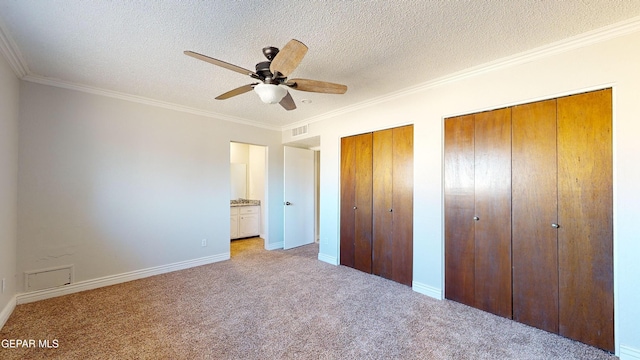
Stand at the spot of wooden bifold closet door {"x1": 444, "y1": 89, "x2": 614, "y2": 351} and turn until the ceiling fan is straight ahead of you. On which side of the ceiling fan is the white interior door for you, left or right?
right

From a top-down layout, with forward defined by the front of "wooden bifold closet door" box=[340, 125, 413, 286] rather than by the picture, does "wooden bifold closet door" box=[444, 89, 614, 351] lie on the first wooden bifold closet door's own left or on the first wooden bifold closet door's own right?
on the first wooden bifold closet door's own left

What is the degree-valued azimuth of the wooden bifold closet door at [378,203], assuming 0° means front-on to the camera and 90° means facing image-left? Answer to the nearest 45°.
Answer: approximately 45°

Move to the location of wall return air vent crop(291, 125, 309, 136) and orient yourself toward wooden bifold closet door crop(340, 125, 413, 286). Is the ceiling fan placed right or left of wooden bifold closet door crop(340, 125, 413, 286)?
right

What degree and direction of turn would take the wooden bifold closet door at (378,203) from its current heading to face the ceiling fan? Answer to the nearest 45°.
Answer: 0° — it already faces it

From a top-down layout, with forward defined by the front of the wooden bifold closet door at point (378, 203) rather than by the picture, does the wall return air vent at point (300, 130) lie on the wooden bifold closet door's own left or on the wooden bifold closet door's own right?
on the wooden bifold closet door's own right

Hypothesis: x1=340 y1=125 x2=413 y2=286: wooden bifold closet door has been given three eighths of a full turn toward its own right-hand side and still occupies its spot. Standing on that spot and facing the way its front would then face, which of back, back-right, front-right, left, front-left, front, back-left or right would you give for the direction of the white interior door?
front-left
